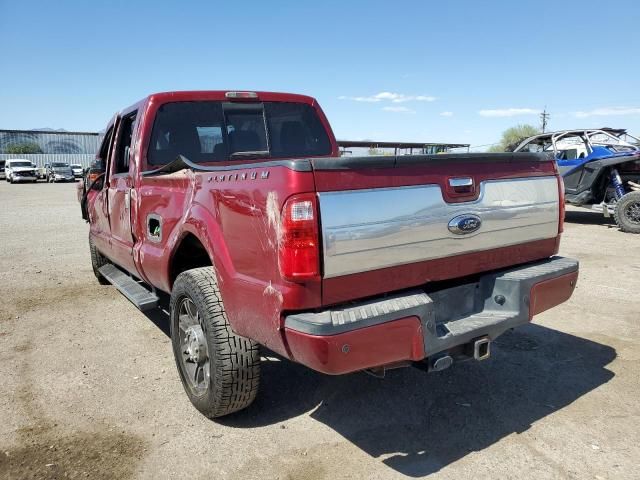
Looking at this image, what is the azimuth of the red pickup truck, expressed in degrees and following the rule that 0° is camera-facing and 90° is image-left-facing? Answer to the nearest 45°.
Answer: approximately 135°

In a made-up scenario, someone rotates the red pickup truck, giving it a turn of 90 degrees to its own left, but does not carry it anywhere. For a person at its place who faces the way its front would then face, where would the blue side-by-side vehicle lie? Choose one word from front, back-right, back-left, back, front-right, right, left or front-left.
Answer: back

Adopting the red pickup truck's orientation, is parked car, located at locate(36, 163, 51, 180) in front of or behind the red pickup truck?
in front

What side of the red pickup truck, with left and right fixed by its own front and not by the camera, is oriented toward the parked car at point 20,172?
front

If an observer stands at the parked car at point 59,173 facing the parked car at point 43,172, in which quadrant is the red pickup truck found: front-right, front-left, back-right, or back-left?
back-left

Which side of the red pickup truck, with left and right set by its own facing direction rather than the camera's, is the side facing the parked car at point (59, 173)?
front
